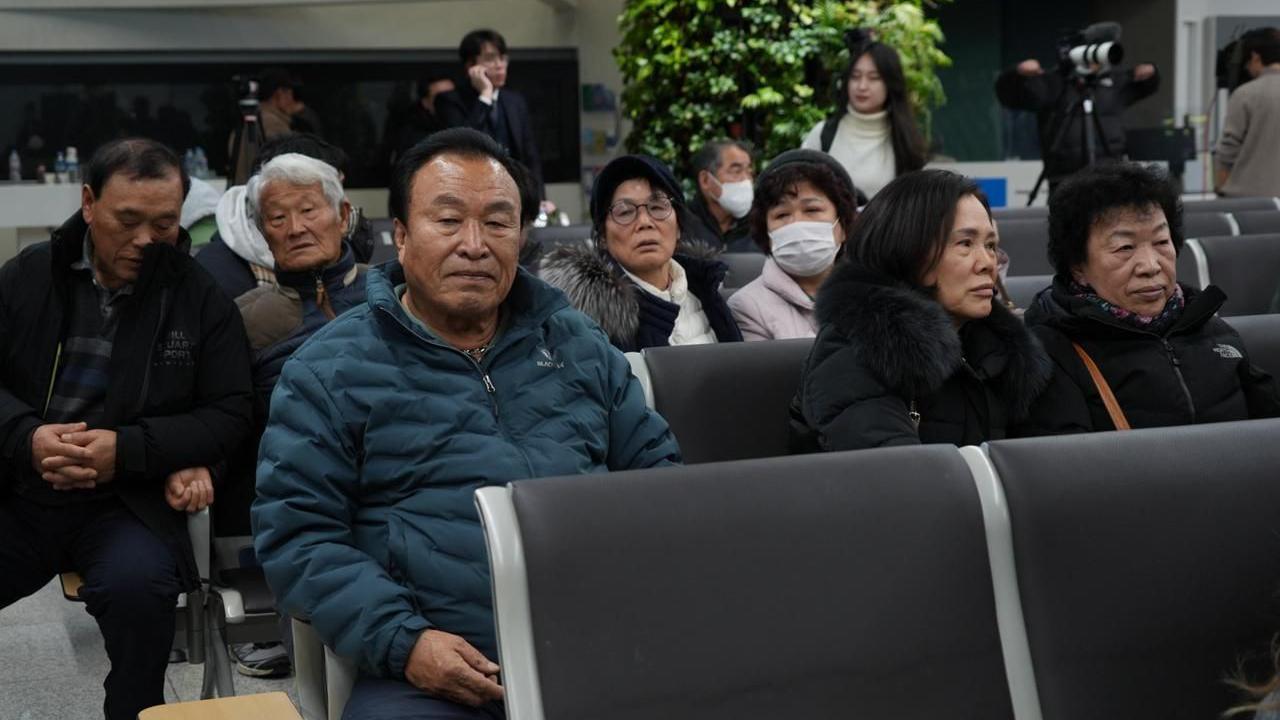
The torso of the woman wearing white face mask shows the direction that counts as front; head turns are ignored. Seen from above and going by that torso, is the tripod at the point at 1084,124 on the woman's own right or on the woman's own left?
on the woman's own left

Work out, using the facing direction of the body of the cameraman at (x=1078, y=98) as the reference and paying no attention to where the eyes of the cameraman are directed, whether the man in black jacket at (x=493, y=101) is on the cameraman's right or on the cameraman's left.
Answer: on the cameraman's right

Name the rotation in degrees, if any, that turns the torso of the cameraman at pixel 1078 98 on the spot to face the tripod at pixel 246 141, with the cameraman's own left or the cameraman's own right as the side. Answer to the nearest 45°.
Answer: approximately 45° to the cameraman's own right

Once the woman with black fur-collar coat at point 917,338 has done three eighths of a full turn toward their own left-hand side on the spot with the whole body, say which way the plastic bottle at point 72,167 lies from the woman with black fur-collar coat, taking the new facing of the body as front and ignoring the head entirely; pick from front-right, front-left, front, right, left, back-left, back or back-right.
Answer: front-left

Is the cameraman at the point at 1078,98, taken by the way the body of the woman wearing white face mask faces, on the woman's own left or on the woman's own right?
on the woman's own left

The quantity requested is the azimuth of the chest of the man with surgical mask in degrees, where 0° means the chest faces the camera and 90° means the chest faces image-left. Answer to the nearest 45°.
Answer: approximately 315°
